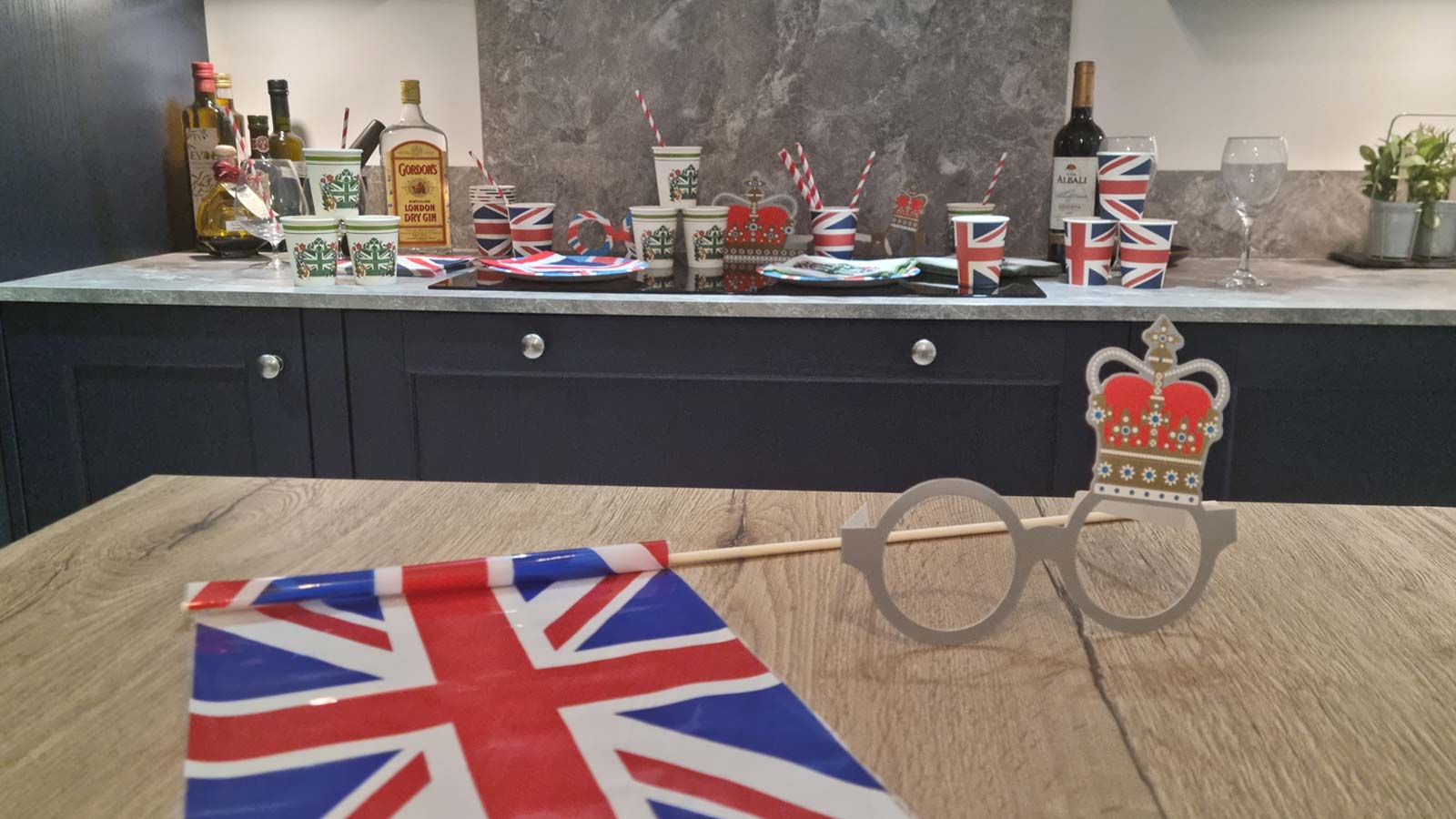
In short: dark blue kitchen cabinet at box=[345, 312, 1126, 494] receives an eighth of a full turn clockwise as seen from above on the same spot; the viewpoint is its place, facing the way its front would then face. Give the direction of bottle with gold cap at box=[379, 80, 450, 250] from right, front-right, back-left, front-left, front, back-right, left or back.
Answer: right

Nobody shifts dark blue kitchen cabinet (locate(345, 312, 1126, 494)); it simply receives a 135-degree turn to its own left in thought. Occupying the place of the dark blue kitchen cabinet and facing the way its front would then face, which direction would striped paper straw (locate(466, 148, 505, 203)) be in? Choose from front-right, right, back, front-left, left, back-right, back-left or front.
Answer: left

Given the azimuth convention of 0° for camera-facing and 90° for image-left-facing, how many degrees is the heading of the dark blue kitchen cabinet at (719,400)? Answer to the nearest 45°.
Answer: approximately 0°

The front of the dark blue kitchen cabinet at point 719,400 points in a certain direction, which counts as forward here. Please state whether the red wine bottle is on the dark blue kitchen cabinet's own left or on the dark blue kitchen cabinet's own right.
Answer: on the dark blue kitchen cabinet's own left

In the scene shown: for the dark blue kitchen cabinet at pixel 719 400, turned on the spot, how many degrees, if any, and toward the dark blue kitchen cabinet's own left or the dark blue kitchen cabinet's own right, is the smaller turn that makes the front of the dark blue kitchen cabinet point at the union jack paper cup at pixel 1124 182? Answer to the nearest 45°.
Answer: approximately 90° to the dark blue kitchen cabinet's own left

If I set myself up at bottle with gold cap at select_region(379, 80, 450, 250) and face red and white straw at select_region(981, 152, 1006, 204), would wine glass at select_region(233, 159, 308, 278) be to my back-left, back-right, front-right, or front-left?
back-right

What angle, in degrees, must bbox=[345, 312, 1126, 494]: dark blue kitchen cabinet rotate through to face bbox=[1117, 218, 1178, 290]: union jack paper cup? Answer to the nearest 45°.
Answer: approximately 90° to its left

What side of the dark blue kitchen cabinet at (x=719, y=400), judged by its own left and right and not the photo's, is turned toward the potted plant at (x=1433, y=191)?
left

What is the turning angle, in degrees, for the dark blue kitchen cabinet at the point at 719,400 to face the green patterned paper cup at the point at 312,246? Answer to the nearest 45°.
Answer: approximately 90° to its right

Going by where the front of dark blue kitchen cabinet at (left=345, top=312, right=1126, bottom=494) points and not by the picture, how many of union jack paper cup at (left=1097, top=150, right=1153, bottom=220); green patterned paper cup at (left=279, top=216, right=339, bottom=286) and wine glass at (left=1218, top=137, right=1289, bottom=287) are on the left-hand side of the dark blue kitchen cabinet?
2

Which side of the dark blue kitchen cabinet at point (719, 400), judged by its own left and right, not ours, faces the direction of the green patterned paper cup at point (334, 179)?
right
